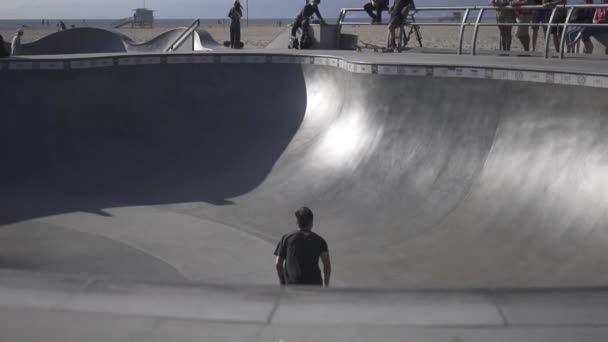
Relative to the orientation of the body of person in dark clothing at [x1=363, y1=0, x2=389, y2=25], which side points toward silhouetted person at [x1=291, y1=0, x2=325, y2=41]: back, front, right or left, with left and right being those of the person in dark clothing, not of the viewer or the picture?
right

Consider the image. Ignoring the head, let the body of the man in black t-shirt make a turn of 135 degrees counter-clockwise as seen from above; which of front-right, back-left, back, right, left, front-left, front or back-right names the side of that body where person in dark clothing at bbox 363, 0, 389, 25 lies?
back-right

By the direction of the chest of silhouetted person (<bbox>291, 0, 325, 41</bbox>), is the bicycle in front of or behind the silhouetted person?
in front

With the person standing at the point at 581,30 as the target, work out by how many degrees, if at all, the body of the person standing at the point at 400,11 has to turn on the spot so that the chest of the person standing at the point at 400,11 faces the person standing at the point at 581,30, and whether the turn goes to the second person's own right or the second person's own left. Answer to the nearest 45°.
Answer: approximately 135° to the second person's own left

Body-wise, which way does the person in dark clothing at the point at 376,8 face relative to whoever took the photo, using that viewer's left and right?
facing the viewer

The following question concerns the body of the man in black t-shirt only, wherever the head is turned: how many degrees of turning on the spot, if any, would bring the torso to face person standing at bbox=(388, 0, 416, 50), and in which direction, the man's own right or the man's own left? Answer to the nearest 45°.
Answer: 0° — they already face them

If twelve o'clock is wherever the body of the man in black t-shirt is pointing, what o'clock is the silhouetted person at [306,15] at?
The silhouetted person is roughly at 12 o'clock from the man in black t-shirt.

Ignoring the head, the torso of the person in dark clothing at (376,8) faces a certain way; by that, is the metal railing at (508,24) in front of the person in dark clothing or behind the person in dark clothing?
in front

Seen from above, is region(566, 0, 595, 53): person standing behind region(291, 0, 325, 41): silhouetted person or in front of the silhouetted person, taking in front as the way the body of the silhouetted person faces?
in front

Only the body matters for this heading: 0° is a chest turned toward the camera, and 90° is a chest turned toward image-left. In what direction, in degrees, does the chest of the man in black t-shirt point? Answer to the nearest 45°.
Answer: approximately 180°

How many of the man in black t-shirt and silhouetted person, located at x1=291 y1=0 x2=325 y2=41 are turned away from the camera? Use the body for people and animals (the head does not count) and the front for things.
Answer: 1
